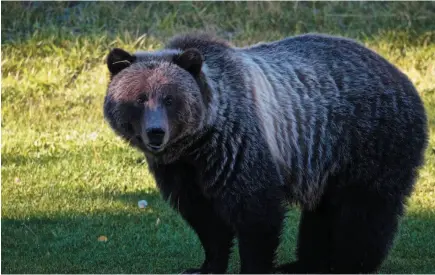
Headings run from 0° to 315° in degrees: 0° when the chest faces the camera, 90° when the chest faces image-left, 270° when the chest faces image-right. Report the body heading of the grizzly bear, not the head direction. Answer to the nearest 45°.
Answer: approximately 45°
